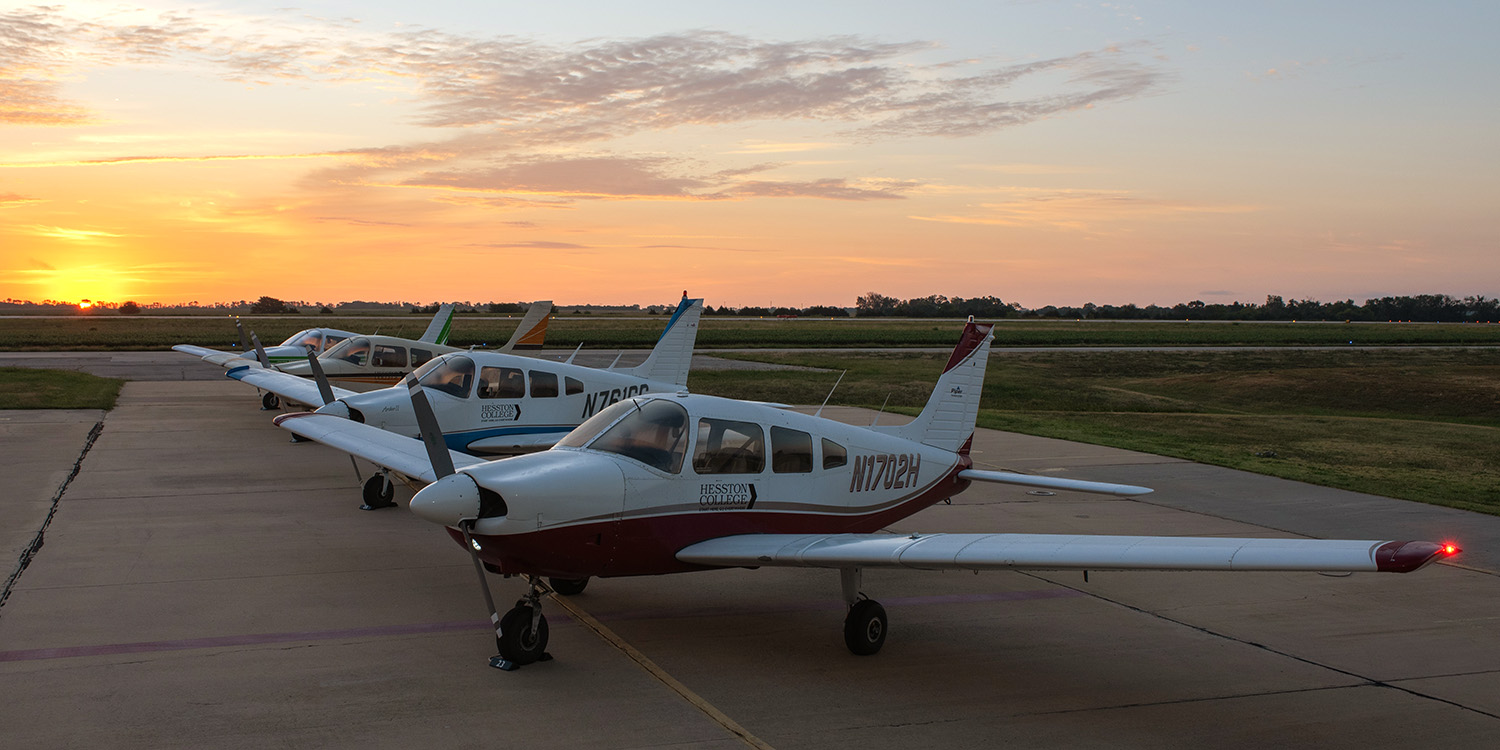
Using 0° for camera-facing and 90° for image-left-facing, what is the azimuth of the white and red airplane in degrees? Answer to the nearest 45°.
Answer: approximately 45°

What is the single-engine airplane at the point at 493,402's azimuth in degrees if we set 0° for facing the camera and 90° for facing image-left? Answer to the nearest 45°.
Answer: approximately 45°

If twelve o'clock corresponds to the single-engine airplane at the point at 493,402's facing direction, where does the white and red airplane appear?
The white and red airplane is roughly at 10 o'clock from the single-engine airplane.

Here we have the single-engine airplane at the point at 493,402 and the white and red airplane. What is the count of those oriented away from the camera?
0

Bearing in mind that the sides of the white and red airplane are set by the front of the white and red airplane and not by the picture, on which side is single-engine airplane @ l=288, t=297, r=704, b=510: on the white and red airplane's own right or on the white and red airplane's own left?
on the white and red airplane's own right
